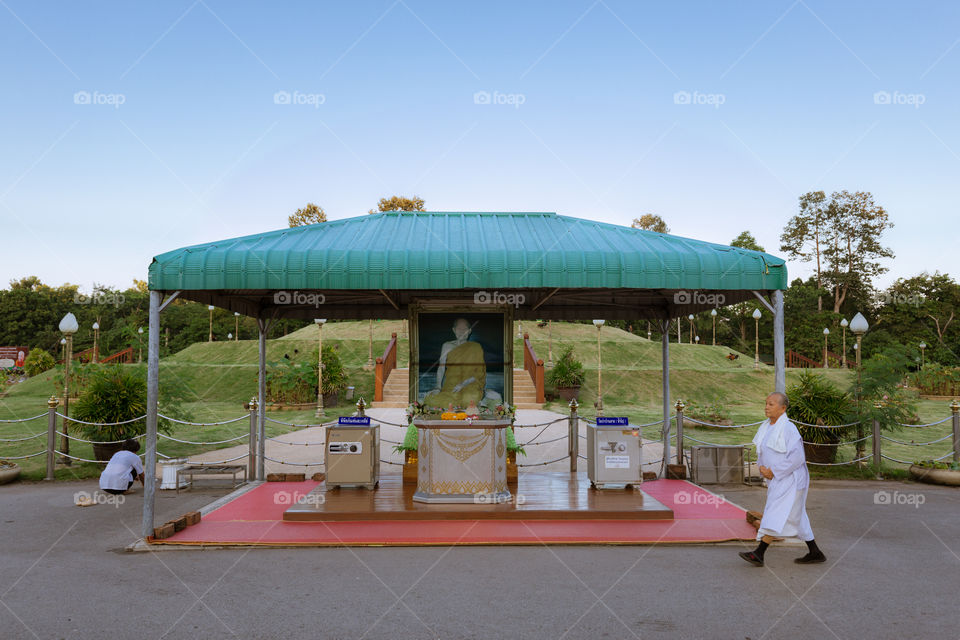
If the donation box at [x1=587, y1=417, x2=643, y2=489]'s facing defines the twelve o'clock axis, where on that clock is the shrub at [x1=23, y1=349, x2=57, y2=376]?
The shrub is roughly at 4 o'clock from the donation box.

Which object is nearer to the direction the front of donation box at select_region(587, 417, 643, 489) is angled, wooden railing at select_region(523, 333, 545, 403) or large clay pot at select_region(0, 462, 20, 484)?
the large clay pot

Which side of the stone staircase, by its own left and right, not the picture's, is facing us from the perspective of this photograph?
front

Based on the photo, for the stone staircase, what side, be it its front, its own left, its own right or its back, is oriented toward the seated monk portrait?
front

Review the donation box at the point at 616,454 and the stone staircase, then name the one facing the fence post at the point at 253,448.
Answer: the stone staircase

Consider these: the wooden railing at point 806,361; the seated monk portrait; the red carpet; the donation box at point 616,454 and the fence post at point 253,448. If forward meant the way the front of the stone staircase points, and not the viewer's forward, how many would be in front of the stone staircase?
4

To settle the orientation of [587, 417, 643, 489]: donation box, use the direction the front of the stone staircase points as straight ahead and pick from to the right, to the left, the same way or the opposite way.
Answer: the same way

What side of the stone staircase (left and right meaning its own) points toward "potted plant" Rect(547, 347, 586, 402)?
left

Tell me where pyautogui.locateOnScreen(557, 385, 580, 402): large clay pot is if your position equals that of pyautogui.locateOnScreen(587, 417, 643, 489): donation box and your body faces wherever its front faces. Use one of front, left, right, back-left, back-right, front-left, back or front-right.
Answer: back

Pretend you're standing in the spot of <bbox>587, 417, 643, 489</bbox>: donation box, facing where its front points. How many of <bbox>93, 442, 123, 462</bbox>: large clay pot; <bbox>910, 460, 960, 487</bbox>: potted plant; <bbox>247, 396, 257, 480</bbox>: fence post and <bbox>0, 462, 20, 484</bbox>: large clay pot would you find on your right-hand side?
3

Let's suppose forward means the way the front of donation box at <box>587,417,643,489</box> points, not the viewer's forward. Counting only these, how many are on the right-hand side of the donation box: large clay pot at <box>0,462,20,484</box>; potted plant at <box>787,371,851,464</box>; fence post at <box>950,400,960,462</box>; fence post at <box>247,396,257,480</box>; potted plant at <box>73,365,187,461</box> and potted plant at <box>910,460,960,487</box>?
3

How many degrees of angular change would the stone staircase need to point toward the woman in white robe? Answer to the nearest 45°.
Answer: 0° — it already faces them

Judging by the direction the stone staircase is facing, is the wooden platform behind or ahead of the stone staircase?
ahead

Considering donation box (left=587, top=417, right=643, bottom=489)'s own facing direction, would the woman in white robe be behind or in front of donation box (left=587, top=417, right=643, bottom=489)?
in front

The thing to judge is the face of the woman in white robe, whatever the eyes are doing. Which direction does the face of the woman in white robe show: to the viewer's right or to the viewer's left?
to the viewer's left

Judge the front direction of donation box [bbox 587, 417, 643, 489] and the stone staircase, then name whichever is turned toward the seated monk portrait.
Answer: the stone staircase

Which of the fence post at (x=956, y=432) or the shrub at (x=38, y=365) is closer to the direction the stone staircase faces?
the fence post

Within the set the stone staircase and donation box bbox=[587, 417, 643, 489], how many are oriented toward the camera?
2

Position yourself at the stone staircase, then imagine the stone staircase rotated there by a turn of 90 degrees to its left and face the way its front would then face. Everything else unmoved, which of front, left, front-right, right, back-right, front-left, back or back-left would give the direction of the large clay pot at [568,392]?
front

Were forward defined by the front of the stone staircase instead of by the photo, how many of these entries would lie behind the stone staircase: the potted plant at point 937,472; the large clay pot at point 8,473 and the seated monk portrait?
0

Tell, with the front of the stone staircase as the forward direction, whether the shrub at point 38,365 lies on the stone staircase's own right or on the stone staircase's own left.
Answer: on the stone staircase's own right

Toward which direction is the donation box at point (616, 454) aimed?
toward the camera
